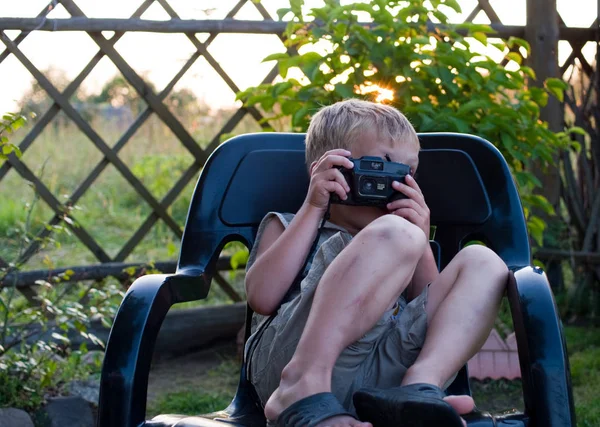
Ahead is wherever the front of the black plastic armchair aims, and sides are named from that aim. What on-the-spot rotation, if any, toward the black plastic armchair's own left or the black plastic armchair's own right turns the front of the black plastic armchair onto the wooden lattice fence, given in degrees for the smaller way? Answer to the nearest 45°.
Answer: approximately 180°

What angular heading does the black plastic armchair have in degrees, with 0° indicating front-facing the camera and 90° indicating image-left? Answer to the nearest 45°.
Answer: approximately 0°

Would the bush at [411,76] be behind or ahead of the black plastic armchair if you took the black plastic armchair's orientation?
behind
